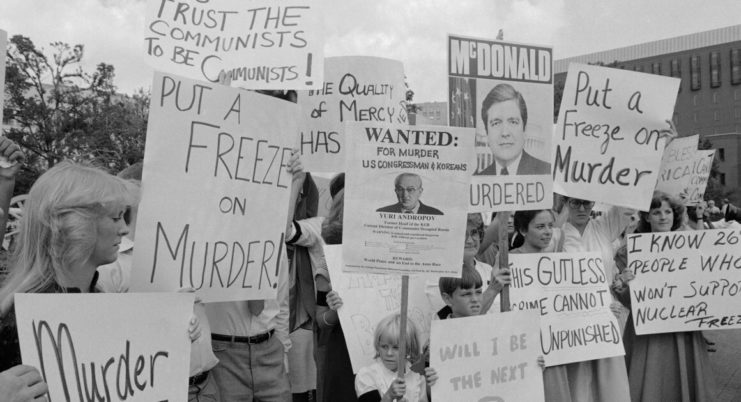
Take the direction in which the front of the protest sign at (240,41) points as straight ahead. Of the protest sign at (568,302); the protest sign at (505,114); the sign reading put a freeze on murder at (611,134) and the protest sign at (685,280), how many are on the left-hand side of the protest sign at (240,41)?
4

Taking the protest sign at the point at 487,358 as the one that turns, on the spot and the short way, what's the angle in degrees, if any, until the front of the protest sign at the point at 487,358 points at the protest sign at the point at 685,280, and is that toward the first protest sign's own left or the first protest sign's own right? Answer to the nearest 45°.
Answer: approximately 135° to the first protest sign's own left

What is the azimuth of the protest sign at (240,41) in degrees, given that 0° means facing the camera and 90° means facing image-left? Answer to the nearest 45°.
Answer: approximately 0°

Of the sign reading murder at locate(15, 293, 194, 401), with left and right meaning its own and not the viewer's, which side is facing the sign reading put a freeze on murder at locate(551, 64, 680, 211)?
left

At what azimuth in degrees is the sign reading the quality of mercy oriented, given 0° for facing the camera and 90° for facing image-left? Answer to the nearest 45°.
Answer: approximately 0°

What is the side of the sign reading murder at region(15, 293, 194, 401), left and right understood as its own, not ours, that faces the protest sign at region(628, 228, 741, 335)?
left
